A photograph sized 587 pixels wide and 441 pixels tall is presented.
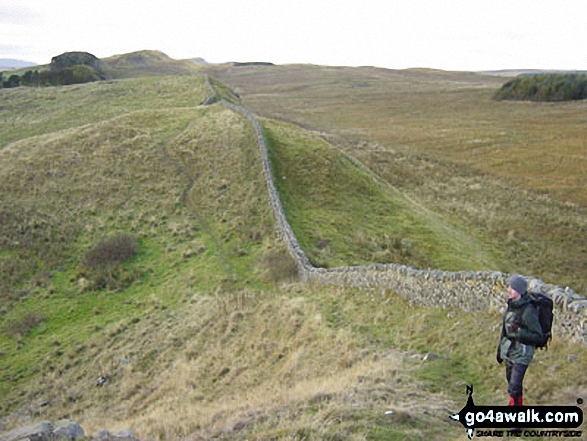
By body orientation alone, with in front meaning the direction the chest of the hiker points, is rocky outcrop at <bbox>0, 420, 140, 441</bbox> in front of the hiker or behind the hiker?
in front

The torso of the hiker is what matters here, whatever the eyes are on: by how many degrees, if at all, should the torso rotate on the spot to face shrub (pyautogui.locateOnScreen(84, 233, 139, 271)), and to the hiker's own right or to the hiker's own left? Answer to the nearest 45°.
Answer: approximately 90° to the hiker's own right

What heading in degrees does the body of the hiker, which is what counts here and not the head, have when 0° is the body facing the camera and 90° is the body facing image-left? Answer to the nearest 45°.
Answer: approximately 45°

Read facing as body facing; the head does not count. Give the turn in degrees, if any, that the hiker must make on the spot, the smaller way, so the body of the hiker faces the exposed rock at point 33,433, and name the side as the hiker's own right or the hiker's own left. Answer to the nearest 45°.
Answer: approximately 45° to the hiker's own right

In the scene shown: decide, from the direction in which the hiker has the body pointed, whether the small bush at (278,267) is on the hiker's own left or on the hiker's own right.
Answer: on the hiker's own right
